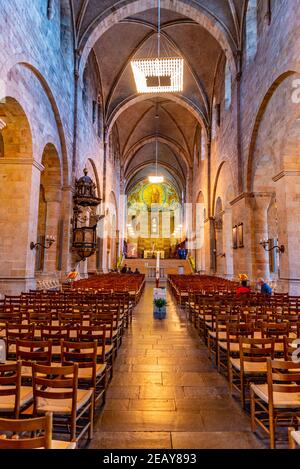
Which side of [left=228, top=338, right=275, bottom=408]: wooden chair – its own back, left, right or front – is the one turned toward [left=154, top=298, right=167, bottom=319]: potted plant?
front

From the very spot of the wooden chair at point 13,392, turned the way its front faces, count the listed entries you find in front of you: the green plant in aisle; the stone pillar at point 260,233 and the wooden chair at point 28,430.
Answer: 2

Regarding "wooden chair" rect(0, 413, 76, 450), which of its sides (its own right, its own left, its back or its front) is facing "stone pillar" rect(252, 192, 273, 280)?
front

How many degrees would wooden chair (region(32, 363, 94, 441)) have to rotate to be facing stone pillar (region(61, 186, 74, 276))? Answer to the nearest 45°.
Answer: approximately 45° to its left

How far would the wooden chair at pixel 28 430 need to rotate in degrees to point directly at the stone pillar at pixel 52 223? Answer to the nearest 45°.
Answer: approximately 45° to its left

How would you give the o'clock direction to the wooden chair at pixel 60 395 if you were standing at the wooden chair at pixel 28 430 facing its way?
the wooden chair at pixel 60 395 is roughly at 11 o'clock from the wooden chair at pixel 28 430.

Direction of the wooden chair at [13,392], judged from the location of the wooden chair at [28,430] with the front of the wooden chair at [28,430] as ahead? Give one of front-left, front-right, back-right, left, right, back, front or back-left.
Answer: front-left

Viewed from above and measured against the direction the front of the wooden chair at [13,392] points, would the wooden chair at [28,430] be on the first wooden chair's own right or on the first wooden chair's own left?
on the first wooden chair's own right

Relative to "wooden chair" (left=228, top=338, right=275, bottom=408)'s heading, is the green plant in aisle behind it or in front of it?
in front

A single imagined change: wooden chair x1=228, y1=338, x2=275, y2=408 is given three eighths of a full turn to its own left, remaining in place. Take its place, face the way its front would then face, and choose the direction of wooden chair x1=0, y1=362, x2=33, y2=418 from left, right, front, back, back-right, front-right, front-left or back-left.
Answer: front-right

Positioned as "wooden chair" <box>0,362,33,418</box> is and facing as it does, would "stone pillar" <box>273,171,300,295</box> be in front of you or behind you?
in front

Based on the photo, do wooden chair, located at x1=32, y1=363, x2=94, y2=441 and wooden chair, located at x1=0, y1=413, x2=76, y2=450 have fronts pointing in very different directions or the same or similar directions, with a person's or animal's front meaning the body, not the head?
same or similar directions

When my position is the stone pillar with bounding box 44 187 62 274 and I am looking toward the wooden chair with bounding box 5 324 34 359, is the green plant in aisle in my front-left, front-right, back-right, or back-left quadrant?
front-left

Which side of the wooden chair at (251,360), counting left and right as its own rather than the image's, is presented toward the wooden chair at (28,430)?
left

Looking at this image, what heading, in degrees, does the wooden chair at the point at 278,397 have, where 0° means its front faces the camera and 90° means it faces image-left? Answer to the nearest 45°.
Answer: approximately 135°

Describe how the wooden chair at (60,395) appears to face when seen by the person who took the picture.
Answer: facing away from the viewer and to the right of the viewer

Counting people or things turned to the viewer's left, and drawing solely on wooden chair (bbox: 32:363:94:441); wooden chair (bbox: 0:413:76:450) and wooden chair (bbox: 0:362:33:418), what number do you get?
0

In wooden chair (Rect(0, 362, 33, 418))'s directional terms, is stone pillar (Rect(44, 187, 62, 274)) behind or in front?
in front
